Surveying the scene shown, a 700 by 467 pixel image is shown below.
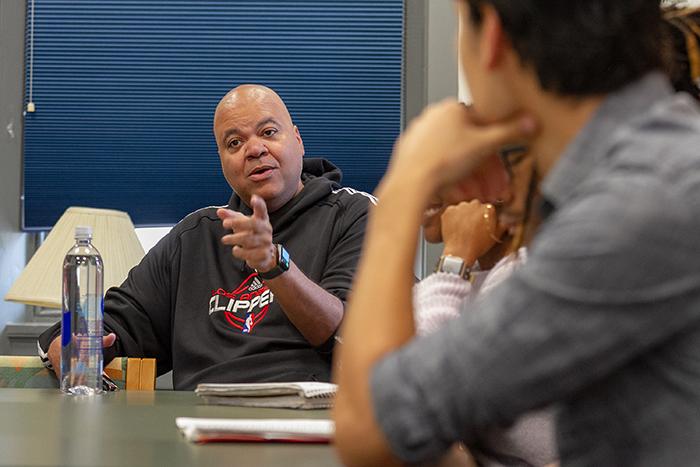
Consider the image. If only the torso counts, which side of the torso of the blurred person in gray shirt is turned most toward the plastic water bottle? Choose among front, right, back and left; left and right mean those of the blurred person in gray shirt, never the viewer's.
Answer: front

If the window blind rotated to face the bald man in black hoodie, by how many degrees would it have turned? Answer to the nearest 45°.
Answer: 0° — it already faces them

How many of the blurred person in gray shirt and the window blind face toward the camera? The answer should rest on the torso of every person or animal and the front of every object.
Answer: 1

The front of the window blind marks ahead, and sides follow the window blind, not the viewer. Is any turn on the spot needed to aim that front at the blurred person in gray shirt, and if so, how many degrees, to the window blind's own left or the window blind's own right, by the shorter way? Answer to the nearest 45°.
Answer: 0° — it already faces them

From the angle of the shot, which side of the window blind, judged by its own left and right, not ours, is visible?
front

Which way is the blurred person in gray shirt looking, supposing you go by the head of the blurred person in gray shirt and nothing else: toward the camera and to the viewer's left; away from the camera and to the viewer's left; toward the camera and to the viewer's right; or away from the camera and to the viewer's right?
away from the camera and to the viewer's left

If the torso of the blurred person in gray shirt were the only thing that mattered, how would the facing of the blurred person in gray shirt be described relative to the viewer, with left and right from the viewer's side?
facing away from the viewer and to the left of the viewer

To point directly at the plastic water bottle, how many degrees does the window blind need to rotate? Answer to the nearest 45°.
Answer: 0° — it already faces it

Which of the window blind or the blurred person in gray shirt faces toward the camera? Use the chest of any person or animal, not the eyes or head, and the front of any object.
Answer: the window blind

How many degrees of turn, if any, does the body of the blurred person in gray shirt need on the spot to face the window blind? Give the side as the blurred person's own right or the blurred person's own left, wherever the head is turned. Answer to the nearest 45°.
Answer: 0° — they already face it

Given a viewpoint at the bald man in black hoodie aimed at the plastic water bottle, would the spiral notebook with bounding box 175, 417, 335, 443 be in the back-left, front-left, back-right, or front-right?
front-left

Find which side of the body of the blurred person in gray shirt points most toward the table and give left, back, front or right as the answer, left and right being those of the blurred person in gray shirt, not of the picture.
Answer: front

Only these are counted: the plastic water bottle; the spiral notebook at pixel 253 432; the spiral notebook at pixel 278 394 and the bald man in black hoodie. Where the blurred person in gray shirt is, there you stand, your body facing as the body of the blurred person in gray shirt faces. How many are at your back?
0

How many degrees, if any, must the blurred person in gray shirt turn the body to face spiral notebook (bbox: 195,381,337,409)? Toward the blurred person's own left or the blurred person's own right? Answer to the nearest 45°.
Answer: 0° — they already face it

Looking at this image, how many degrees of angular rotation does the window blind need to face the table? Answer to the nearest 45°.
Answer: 0° — it already faces it

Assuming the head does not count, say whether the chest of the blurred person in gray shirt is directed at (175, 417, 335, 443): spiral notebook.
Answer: yes

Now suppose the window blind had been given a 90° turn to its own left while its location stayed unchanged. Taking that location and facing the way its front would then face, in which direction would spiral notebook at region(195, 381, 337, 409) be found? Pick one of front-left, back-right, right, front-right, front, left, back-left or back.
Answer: right
